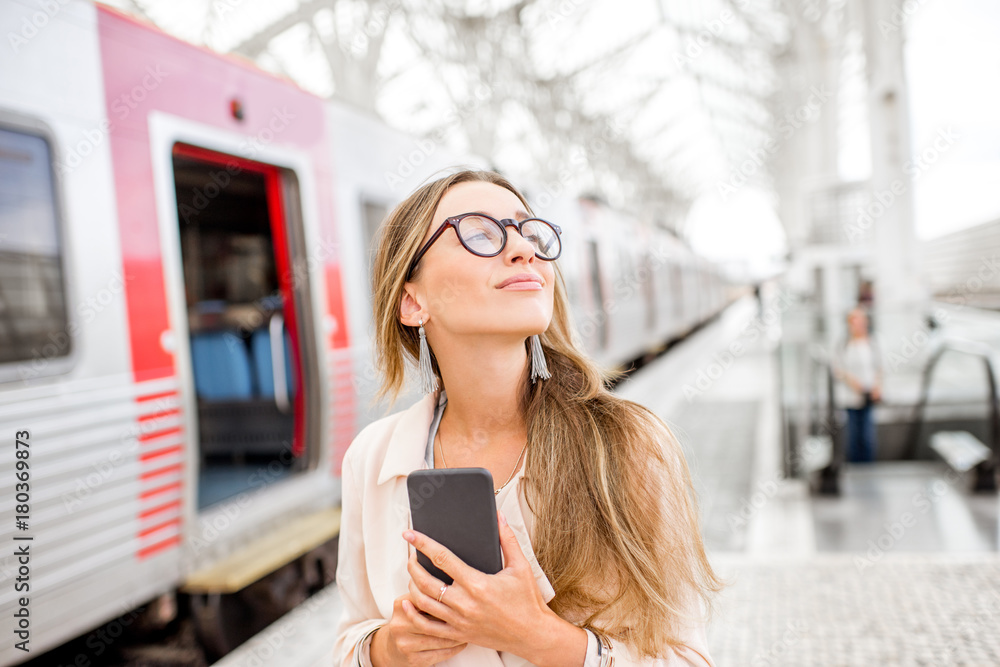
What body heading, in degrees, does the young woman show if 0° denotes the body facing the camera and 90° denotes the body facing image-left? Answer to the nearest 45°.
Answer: approximately 0°

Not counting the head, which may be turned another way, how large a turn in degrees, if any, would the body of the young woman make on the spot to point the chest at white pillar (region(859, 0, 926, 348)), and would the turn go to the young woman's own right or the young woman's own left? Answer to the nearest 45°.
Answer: approximately 135° to the young woman's own left

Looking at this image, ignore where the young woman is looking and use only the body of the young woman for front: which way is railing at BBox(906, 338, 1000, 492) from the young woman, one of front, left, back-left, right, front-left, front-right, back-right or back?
back-left
